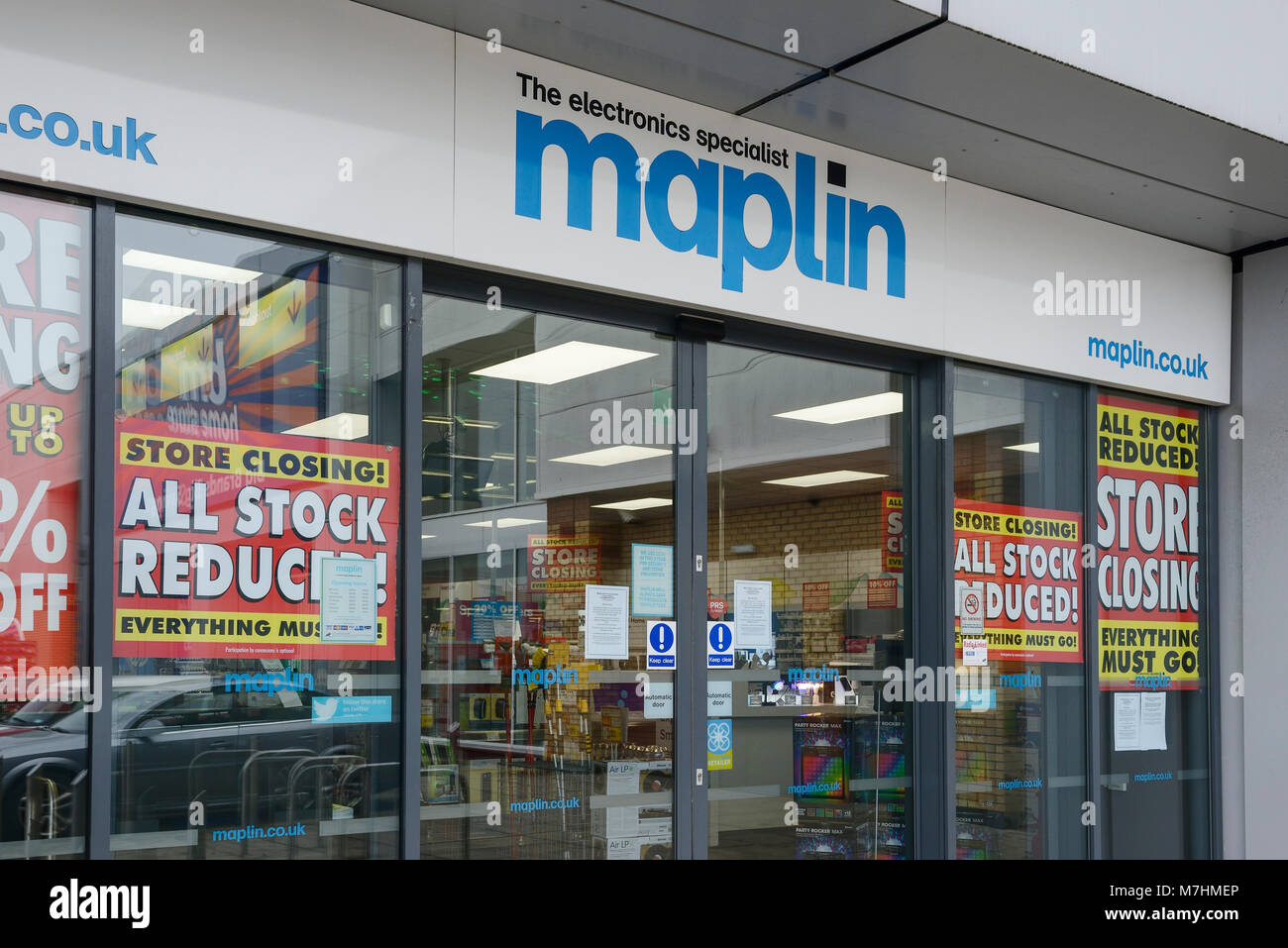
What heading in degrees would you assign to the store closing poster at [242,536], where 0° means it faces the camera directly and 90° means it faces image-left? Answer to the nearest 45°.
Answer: approximately 315°

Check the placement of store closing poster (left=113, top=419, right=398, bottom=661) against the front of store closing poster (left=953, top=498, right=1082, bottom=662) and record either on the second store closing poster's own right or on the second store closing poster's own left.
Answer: on the second store closing poster's own right
